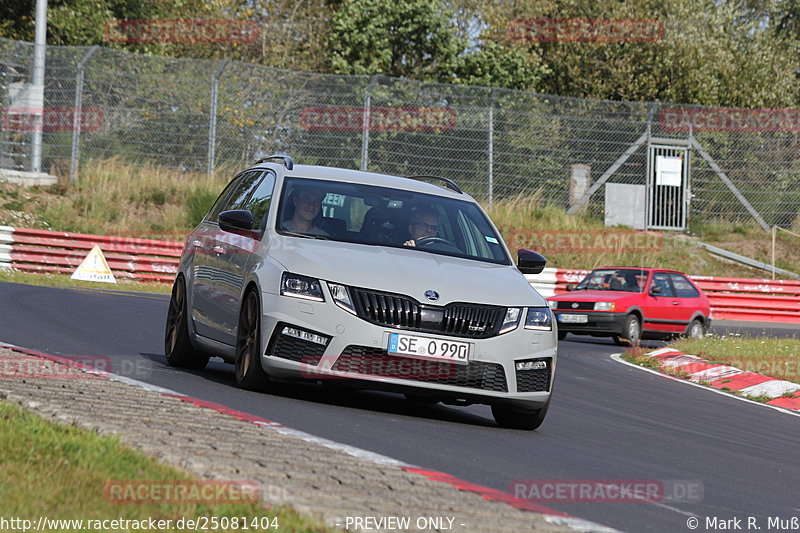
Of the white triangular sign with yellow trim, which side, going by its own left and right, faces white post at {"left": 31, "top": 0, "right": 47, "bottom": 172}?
back

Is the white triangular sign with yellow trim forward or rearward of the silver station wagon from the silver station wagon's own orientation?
rearward

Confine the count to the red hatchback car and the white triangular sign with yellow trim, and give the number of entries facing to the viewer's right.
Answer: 0

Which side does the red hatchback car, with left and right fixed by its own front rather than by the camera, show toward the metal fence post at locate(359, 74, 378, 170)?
right

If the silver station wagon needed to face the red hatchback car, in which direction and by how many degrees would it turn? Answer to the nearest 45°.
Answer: approximately 135° to its left

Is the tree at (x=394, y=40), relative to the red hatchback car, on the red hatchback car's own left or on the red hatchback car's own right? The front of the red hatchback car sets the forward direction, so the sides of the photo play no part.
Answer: on the red hatchback car's own right

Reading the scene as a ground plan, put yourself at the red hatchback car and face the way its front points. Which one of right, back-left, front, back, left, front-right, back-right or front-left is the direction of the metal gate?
back-right

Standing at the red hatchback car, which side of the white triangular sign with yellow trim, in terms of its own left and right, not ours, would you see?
left

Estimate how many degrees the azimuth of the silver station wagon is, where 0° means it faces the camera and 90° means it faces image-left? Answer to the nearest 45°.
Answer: approximately 315°
